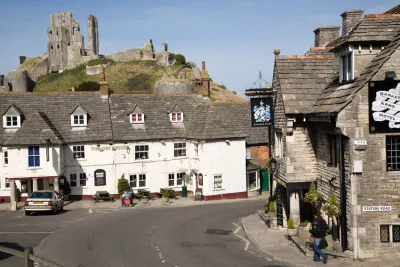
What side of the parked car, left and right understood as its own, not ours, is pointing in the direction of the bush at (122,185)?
right

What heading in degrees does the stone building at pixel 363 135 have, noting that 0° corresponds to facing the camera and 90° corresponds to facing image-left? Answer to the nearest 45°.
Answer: approximately 90°

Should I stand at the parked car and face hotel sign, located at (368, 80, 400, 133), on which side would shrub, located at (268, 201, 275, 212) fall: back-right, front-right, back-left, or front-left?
front-left

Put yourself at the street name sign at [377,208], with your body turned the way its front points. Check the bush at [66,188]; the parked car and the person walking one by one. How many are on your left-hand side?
0

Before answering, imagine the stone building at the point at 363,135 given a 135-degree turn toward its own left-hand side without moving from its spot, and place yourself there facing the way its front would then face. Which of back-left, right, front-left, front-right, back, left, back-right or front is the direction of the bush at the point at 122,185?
back

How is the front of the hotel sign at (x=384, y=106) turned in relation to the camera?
facing the viewer

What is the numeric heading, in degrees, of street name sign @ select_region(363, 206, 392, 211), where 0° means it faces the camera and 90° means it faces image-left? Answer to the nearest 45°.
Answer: approximately 0°

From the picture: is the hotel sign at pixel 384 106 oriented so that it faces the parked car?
no

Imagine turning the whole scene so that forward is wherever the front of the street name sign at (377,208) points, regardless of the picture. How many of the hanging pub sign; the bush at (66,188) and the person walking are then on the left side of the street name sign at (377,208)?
0

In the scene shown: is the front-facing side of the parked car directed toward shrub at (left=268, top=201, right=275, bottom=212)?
no
